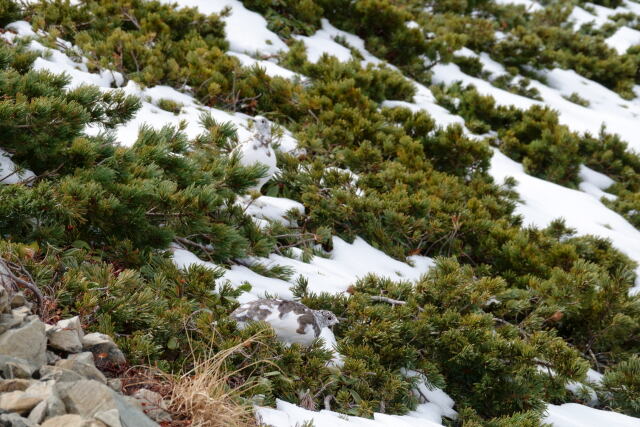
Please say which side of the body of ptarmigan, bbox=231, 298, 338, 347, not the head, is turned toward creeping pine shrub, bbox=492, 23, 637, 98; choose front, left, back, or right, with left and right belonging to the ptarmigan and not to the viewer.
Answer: left

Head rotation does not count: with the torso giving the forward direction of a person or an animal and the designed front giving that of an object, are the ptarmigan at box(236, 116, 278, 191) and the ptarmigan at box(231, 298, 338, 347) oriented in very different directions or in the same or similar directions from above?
very different directions

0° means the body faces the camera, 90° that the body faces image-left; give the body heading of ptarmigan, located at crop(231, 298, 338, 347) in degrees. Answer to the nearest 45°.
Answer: approximately 270°

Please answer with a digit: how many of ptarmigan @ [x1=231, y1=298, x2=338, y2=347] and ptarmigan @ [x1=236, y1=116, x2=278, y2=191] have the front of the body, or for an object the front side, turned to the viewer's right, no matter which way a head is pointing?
1

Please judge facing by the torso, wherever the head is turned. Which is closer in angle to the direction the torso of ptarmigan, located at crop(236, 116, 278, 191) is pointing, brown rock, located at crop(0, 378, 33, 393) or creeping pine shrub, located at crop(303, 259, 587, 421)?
the brown rock

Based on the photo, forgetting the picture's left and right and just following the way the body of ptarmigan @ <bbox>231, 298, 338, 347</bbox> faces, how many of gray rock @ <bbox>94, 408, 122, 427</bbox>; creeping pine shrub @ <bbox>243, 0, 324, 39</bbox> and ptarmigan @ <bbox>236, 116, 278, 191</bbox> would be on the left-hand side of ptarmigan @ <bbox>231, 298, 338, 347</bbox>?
2

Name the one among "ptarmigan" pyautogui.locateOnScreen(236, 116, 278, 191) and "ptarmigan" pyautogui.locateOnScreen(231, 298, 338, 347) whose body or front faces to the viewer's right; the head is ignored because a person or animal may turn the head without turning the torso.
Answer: "ptarmigan" pyautogui.locateOnScreen(231, 298, 338, 347)
